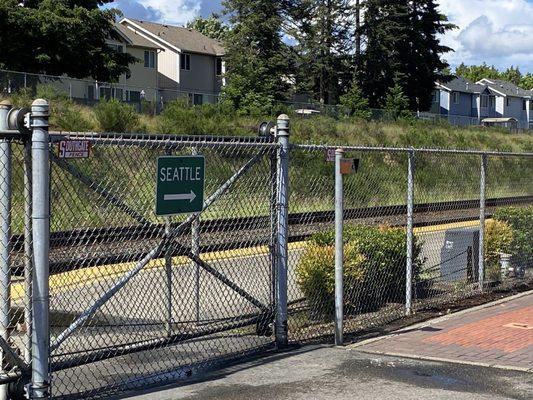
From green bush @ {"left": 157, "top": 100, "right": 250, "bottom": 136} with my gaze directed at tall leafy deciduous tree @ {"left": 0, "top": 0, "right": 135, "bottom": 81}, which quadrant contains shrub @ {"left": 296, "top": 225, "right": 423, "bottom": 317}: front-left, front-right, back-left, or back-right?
back-left

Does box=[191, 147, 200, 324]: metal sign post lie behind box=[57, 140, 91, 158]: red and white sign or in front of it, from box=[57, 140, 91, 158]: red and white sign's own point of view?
behind

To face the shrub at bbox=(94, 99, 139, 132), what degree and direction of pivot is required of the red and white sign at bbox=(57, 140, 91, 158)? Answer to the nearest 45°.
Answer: approximately 180°

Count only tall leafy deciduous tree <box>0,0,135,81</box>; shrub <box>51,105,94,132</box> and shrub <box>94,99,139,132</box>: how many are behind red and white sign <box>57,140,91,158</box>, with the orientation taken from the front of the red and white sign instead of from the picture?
3

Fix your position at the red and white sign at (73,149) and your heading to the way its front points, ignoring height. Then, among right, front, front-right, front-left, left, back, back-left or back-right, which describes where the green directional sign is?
back-left

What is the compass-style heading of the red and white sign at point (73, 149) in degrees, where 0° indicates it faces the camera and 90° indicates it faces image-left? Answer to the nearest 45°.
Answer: approximately 0°

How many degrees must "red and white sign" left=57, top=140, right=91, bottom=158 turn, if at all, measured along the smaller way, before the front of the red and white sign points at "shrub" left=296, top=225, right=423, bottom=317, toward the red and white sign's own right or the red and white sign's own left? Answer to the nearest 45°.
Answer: approximately 135° to the red and white sign's own left

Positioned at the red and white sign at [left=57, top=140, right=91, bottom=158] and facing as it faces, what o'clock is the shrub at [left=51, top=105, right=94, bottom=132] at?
The shrub is roughly at 6 o'clock from the red and white sign.

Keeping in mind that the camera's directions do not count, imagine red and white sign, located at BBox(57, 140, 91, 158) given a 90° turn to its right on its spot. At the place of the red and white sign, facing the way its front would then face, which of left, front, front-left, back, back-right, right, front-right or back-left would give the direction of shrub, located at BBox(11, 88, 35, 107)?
right

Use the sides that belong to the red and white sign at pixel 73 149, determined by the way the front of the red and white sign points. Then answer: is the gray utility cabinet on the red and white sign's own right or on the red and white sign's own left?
on the red and white sign's own left

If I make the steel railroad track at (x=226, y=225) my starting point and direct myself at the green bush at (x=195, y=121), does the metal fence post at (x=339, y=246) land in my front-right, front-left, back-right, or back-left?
back-right

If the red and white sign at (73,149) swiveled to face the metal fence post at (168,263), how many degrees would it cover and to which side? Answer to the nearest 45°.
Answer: approximately 135° to its left

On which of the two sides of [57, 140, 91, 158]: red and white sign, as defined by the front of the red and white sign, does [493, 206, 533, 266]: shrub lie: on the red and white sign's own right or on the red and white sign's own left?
on the red and white sign's own left

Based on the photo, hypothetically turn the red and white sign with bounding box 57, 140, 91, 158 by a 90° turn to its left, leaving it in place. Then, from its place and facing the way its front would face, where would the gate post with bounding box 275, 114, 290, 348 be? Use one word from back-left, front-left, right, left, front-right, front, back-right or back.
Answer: front-left

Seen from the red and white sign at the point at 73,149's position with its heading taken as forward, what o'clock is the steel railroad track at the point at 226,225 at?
The steel railroad track is roughly at 7 o'clock from the red and white sign.
